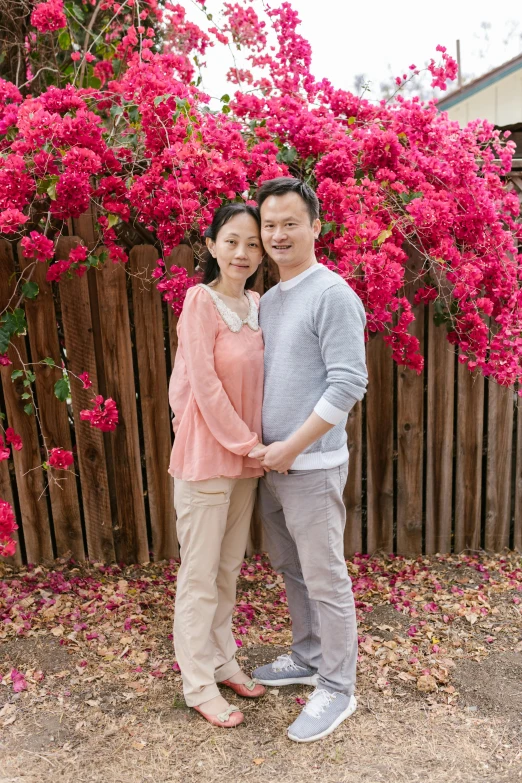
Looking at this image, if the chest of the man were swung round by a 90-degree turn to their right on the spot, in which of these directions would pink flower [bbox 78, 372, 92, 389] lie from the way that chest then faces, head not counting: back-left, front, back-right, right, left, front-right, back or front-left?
front

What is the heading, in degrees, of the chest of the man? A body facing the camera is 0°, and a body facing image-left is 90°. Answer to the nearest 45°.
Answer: approximately 45°
